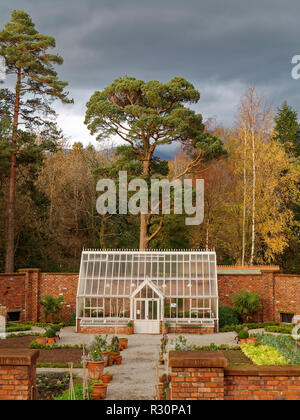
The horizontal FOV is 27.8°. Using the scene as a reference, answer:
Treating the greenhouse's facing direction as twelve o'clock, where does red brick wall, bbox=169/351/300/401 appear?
The red brick wall is roughly at 12 o'clock from the greenhouse.

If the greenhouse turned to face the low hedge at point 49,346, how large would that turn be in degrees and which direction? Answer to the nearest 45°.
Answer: approximately 45° to its right

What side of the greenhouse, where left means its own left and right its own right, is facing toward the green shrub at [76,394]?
front

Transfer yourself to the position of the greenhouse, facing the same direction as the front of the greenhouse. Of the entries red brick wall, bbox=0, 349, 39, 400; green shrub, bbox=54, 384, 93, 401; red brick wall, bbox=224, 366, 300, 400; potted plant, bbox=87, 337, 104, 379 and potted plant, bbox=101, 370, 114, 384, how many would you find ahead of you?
5

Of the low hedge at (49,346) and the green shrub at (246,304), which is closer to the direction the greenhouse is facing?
the low hedge

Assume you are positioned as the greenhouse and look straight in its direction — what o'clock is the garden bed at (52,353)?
The garden bed is roughly at 1 o'clock from the greenhouse.

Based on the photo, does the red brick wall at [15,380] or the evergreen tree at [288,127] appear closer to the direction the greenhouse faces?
the red brick wall

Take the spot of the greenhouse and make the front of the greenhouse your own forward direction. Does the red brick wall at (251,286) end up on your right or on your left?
on your left

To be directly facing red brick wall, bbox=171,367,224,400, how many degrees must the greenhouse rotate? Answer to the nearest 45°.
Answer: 0° — it already faces it

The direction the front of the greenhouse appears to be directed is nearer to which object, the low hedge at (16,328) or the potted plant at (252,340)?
the potted plant

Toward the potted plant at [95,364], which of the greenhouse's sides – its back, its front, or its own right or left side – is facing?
front

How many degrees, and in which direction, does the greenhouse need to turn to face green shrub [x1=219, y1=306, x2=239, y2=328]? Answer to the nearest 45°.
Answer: approximately 90° to its left

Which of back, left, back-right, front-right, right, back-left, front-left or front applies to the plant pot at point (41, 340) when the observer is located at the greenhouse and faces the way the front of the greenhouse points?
front-right

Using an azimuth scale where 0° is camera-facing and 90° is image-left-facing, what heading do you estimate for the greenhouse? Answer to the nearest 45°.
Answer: approximately 0°

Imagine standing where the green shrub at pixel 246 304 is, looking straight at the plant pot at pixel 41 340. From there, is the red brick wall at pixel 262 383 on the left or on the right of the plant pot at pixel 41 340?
left
